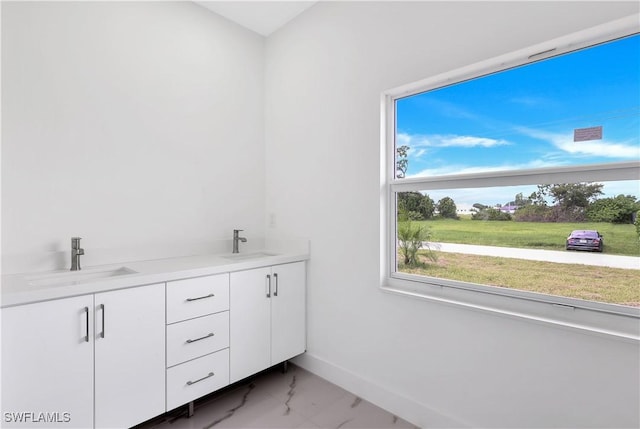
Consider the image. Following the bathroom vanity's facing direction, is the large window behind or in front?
in front
